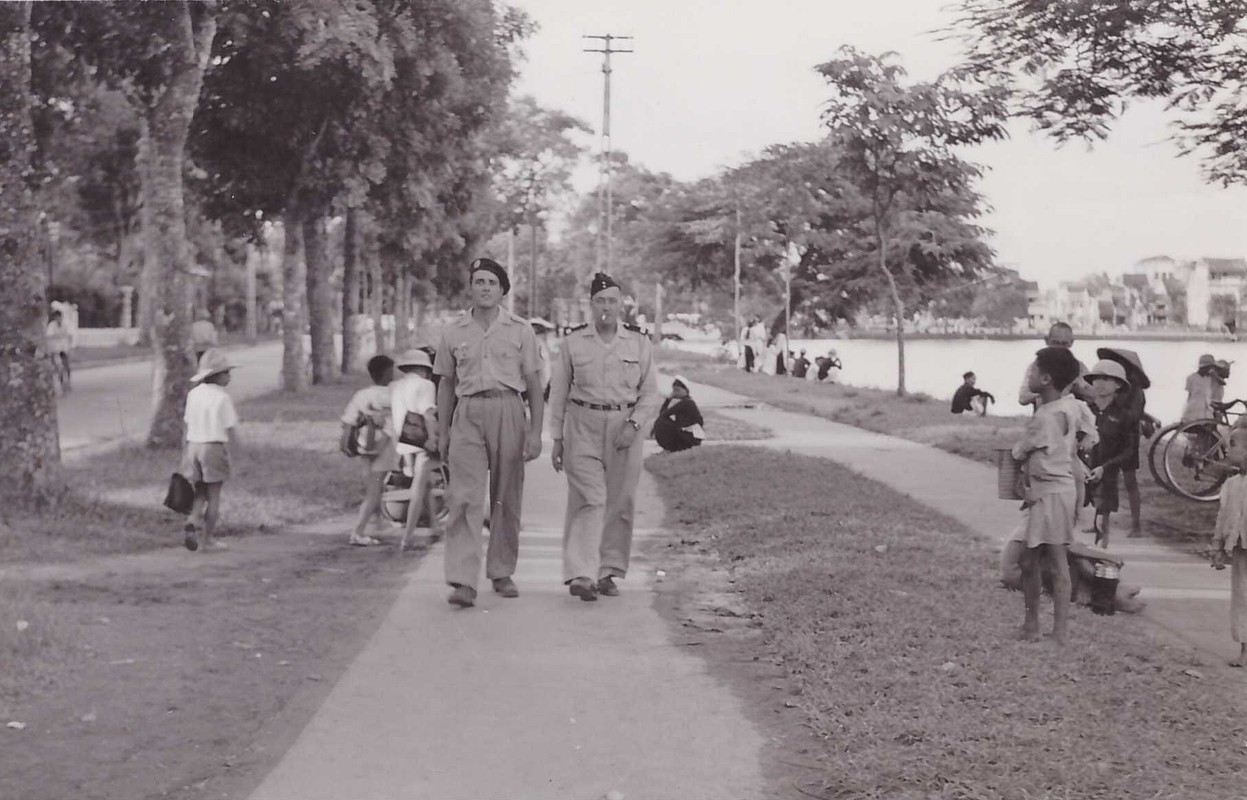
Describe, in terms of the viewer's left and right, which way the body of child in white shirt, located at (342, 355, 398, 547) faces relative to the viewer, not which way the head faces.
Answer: facing away from the viewer and to the right of the viewer

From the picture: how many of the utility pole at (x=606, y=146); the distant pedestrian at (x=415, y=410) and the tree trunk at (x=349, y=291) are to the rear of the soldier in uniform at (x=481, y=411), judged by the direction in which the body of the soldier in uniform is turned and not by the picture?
3

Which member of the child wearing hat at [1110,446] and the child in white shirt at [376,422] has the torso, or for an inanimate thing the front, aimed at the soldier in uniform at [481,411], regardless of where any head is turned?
the child wearing hat

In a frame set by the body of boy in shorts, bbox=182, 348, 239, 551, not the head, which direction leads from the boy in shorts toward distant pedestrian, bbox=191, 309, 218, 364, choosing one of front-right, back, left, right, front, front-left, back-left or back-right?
front-left

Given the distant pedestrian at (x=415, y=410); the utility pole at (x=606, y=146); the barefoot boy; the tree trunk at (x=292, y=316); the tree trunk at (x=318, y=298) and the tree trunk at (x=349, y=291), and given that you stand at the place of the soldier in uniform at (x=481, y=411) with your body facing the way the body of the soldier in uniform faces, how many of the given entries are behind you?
5

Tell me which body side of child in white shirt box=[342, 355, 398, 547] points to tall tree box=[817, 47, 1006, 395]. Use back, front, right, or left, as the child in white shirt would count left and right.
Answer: front

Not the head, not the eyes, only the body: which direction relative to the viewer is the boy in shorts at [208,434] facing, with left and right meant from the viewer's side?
facing away from the viewer and to the right of the viewer

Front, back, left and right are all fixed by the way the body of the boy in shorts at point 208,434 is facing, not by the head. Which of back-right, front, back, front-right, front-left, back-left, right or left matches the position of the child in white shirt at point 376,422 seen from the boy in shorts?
front-right

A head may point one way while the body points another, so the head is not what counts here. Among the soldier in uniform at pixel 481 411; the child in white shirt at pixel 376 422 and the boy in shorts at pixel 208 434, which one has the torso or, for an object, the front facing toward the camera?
the soldier in uniform

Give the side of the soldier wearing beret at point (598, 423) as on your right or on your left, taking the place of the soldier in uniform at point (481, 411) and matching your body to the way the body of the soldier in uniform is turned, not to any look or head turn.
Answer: on your left

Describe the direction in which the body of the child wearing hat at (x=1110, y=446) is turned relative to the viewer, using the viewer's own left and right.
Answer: facing the viewer and to the left of the viewer

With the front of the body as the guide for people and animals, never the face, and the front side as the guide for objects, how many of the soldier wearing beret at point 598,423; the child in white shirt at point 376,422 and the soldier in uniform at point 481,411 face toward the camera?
2

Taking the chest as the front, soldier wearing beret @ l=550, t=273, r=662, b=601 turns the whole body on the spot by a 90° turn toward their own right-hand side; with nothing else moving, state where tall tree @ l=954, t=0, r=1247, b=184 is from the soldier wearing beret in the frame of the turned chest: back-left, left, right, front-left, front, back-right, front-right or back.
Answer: back-right

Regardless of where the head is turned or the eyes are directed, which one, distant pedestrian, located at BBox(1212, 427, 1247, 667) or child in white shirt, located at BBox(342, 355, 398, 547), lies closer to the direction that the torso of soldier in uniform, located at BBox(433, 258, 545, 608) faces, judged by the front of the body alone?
the distant pedestrian

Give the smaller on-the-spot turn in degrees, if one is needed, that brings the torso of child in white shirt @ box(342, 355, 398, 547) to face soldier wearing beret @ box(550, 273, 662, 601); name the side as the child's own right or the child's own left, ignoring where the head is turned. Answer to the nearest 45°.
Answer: approximately 90° to the child's own right
